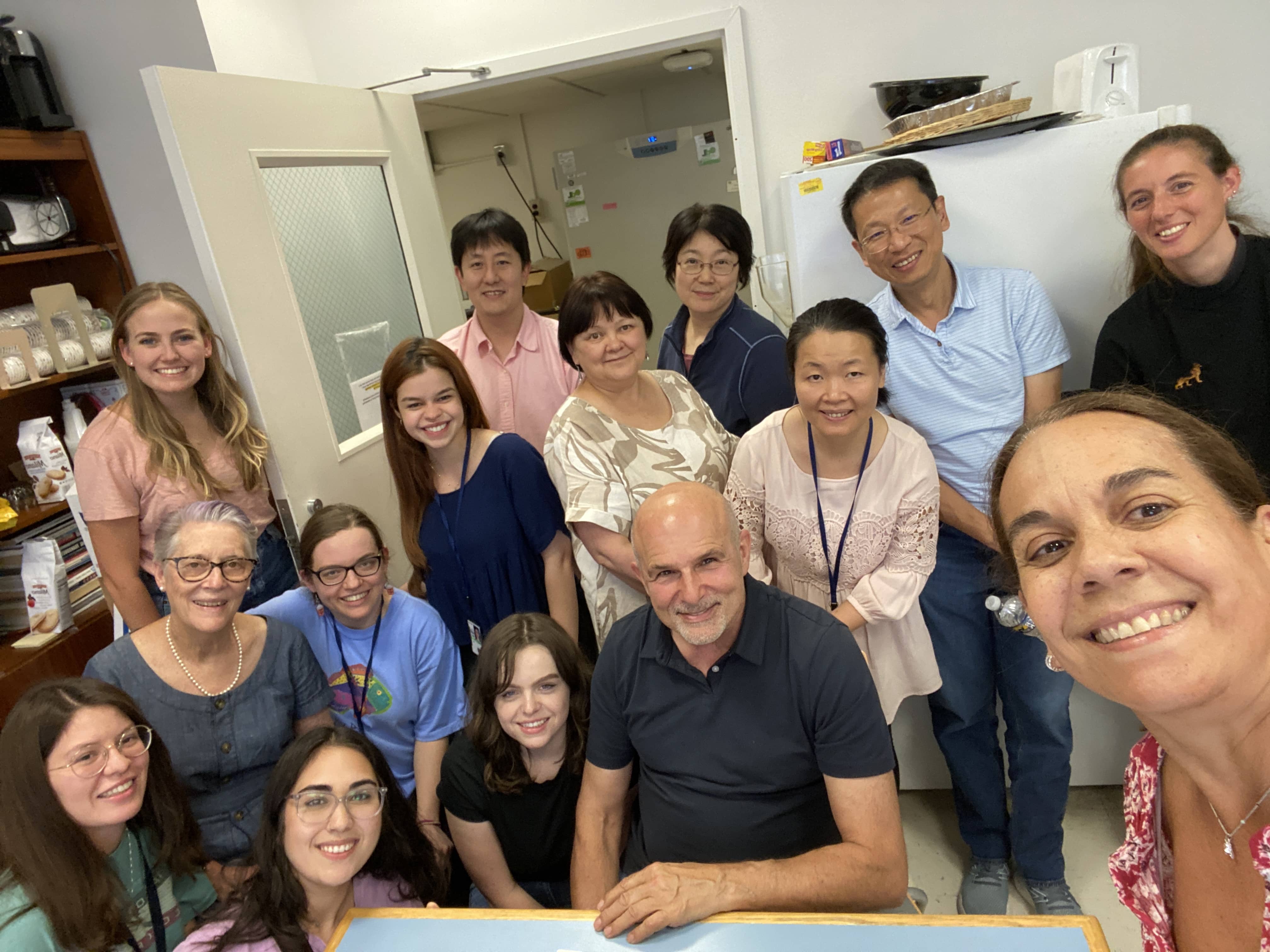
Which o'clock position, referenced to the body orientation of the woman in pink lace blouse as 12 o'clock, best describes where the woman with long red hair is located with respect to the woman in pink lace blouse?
The woman with long red hair is roughly at 3 o'clock from the woman in pink lace blouse.

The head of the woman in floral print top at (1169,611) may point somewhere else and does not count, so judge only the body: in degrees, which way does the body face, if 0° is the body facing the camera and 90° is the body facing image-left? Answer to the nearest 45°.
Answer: approximately 0°

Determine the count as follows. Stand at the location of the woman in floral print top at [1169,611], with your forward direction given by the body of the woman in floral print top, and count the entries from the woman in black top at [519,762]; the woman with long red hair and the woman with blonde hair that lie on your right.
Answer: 3

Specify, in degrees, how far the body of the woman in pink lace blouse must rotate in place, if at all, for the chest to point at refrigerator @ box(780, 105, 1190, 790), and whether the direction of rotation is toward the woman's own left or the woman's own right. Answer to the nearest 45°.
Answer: approximately 135° to the woman's own left

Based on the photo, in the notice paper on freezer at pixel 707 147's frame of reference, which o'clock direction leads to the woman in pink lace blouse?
The woman in pink lace blouse is roughly at 12 o'clock from the notice paper on freezer.
